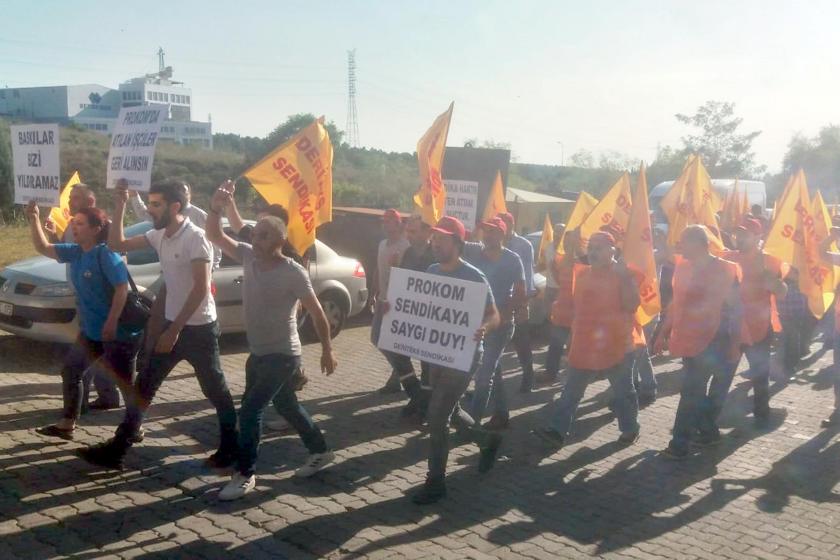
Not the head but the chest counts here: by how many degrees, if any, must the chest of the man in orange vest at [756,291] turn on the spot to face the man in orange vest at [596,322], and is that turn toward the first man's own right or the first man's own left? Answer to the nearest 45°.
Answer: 0° — they already face them

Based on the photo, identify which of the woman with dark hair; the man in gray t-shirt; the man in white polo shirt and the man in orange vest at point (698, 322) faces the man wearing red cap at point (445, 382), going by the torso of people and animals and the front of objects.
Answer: the man in orange vest

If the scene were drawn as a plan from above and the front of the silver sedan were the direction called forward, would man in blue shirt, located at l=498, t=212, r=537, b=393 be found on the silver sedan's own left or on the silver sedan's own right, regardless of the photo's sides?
on the silver sedan's own left

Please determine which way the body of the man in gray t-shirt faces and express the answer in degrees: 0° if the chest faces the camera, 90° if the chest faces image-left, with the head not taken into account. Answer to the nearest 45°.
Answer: approximately 45°

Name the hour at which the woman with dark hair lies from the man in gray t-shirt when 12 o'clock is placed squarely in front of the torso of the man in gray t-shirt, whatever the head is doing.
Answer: The woman with dark hair is roughly at 3 o'clock from the man in gray t-shirt.

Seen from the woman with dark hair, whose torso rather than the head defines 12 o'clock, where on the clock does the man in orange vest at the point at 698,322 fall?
The man in orange vest is roughly at 8 o'clock from the woman with dark hair.

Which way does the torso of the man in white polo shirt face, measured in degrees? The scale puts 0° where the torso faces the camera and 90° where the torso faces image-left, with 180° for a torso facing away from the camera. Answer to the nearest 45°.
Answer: approximately 90°

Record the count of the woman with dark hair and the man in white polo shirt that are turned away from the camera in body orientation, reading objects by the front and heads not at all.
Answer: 0

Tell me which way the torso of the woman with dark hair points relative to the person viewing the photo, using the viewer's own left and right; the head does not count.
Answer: facing the viewer and to the left of the viewer

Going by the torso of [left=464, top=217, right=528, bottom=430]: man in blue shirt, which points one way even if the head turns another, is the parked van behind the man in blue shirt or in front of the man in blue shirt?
behind
